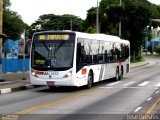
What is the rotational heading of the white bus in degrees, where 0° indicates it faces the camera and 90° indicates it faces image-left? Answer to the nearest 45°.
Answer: approximately 45°
